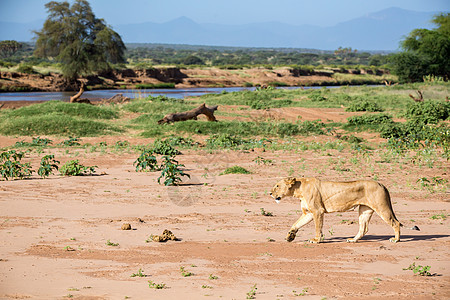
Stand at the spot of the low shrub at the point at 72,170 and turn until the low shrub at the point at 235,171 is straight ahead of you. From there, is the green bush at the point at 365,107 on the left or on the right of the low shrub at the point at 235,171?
left

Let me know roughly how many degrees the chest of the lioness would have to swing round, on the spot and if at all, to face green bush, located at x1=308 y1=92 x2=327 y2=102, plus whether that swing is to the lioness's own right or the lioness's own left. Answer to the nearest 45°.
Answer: approximately 90° to the lioness's own right

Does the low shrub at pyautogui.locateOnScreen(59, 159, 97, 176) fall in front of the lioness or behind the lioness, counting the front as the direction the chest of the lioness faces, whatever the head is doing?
in front

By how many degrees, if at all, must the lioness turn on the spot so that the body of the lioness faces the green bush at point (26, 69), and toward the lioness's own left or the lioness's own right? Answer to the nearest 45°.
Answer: approximately 45° to the lioness's own right

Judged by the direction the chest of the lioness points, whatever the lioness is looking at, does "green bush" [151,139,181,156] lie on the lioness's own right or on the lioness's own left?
on the lioness's own right

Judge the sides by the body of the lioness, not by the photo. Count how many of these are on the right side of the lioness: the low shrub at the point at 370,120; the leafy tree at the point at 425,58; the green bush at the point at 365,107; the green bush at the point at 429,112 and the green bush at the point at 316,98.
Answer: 5

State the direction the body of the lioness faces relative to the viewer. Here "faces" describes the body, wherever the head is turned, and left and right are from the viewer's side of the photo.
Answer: facing to the left of the viewer

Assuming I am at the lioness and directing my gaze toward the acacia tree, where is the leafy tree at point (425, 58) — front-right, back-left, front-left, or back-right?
front-right

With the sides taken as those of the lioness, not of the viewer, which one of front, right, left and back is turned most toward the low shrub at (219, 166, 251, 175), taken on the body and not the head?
right

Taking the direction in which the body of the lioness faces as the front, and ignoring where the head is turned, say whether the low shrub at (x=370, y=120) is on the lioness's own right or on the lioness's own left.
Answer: on the lioness's own right

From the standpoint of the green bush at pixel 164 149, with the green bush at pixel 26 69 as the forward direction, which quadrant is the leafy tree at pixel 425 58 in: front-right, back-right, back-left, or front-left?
front-right

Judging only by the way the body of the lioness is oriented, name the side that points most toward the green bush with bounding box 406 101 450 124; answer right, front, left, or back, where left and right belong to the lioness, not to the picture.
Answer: right

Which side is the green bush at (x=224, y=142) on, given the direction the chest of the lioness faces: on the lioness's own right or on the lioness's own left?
on the lioness's own right

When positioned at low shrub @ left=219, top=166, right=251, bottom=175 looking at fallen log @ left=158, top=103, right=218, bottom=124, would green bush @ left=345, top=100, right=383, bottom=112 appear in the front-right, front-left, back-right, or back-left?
front-right

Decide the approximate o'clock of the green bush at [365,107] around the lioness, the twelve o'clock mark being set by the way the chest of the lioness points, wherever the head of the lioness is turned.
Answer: The green bush is roughly at 3 o'clock from the lioness.
